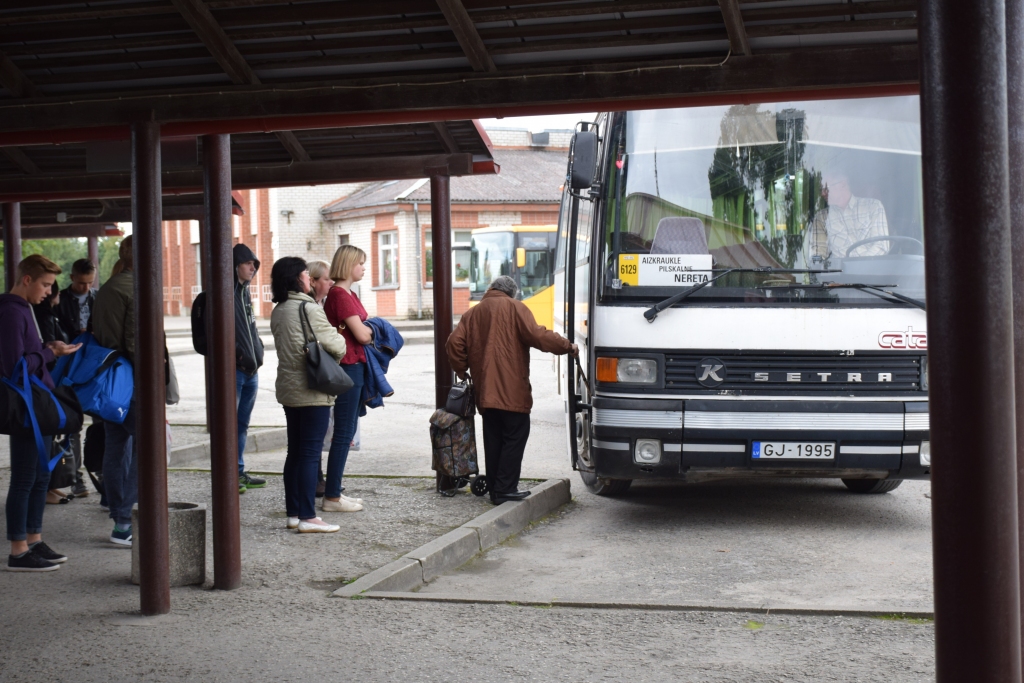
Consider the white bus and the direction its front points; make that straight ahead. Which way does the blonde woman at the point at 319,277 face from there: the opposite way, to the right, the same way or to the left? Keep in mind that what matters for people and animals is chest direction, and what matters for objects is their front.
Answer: to the left

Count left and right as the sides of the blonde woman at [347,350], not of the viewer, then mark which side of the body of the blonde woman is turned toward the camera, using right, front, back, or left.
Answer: right

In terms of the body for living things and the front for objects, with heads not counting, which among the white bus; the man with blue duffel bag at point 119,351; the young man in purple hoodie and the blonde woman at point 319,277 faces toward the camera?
the white bus

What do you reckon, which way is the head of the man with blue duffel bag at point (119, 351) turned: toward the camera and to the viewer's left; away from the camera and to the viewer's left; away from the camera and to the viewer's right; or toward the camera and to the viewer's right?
away from the camera and to the viewer's right

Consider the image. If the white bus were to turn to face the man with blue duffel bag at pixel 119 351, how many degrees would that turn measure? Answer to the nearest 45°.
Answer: approximately 90° to its right

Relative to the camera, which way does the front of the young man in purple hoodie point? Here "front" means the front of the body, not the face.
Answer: to the viewer's right

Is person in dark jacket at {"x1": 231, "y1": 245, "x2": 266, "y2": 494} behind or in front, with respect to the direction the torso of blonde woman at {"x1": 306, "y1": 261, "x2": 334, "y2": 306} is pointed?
behind

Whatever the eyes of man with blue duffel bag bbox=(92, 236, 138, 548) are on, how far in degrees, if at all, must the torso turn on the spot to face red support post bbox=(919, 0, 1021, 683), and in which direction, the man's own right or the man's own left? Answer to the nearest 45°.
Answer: approximately 90° to the man's own right

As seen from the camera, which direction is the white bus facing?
toward the camera

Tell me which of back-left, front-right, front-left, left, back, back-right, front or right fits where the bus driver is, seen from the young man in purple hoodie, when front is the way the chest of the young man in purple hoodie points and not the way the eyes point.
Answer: front

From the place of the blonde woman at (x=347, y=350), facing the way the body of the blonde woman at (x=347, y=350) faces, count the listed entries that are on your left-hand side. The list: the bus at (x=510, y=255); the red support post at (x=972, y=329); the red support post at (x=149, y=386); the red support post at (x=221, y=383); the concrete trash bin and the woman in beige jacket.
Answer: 1

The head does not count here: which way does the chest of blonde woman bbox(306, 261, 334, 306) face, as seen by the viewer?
to the viewer's right

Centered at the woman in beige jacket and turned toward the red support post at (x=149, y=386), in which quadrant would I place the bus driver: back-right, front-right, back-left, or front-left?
back-left

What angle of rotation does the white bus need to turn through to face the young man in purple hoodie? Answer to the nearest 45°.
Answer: approximately 45° to its right

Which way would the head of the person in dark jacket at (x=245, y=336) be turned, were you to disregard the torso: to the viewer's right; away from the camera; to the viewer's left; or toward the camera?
to the viewer's right

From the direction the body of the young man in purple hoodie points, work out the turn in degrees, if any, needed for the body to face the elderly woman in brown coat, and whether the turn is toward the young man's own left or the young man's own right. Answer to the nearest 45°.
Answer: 0° — they already face them

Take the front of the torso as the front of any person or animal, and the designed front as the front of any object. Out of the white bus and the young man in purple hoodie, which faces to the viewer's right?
the young man in purple hoodie

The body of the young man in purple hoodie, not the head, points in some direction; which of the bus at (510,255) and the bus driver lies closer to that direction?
the bus driver

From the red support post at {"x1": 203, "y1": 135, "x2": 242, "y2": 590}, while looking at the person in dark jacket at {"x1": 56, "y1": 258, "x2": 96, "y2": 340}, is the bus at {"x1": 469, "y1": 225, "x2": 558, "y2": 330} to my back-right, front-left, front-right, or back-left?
front-right
